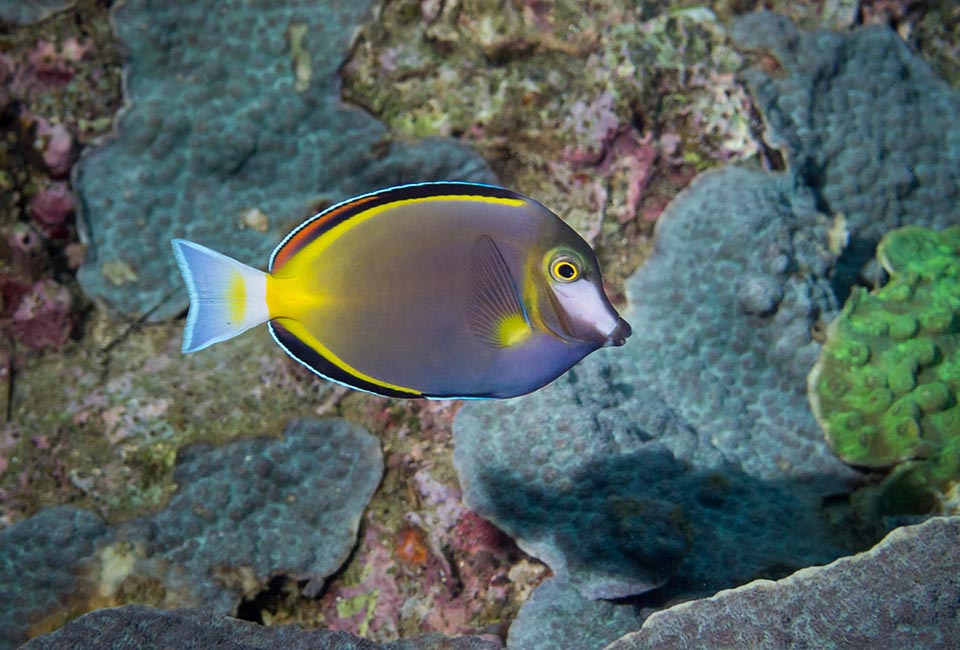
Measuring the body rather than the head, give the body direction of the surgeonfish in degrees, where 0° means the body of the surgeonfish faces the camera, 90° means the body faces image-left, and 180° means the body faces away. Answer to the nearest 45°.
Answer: approximately 270°

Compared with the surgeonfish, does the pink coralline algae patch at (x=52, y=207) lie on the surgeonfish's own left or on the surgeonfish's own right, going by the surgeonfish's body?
on the surgeonfish's own left

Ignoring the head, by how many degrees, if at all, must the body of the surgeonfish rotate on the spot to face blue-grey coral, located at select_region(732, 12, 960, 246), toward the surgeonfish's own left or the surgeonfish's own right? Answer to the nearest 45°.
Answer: approximately 45° to the surgeonfish's own left

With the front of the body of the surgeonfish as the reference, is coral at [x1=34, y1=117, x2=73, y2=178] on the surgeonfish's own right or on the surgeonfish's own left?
on the surgeonfish's own left
